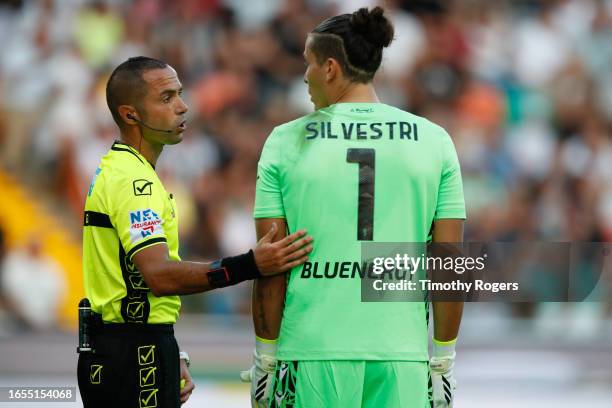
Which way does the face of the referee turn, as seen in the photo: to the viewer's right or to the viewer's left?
to the viewer's right

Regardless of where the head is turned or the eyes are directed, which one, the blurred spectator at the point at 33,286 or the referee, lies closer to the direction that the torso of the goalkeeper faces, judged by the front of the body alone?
the blurred spectator

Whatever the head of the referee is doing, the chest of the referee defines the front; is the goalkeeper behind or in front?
in front

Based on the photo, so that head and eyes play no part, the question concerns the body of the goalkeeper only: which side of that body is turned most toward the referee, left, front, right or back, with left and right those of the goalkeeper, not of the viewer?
left

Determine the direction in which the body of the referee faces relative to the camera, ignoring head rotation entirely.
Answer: to the viewer's right

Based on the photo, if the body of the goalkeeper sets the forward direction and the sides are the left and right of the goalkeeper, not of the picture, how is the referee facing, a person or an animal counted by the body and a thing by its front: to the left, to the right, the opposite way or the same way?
to the right

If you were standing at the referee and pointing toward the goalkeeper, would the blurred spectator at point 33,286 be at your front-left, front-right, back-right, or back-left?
back-left

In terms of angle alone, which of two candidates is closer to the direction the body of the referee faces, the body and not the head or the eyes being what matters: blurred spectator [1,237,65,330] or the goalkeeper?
the goalkeeper

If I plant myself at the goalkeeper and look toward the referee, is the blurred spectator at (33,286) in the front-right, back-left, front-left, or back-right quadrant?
front-right

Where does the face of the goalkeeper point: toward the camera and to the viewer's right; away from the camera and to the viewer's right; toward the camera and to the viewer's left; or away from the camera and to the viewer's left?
away from the camera and to the viewer's left

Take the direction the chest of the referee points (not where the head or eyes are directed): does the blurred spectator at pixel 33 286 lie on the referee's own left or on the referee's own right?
on the referee's own left

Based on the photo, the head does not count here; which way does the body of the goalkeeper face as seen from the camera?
away from the camera

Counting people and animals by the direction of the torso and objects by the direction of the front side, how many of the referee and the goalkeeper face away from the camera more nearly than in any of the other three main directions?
1
